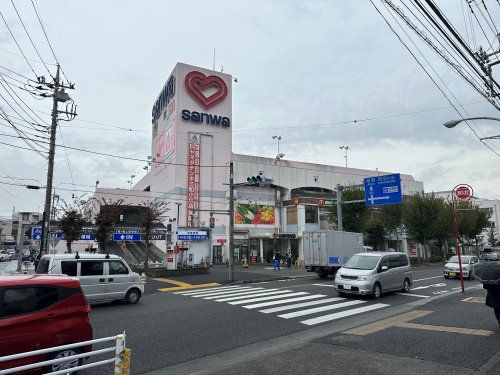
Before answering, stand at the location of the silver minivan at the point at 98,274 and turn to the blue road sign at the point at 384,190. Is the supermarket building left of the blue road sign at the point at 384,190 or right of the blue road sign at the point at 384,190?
left

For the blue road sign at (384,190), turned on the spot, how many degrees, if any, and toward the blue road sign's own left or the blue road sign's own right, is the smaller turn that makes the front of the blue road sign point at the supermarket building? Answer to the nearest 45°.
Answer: approximately 135° to the blue road sign's own right

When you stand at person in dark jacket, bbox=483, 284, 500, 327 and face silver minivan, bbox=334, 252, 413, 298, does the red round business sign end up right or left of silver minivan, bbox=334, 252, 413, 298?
right

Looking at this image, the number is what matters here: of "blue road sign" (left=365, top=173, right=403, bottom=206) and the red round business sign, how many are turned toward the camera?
2

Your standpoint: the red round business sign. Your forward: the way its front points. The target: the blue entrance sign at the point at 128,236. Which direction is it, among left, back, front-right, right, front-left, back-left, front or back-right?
right

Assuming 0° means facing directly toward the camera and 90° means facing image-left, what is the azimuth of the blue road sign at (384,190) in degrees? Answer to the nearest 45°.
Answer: approximately 0°

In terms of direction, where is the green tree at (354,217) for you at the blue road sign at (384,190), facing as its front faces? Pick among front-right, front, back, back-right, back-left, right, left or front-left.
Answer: back

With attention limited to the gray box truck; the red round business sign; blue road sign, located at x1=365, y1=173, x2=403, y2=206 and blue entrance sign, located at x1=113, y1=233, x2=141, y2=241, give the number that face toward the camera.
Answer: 3

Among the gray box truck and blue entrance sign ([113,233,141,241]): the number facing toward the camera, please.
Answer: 1

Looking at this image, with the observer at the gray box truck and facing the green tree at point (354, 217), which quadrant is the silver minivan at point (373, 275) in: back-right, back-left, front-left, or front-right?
back-right

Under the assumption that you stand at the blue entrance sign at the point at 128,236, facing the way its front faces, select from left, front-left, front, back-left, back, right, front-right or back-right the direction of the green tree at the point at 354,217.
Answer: left

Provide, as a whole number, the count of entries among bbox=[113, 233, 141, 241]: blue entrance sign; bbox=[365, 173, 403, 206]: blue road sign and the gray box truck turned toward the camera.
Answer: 2

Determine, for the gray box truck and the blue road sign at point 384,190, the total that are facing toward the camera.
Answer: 1

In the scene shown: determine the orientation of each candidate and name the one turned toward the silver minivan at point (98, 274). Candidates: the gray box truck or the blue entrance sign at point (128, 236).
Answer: the blue entrance sign
